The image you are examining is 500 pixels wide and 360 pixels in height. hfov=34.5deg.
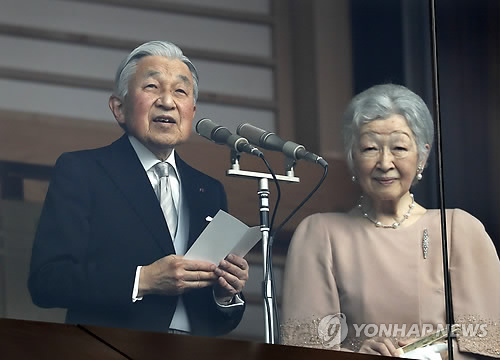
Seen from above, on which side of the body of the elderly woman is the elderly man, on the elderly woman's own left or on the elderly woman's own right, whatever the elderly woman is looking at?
on the elderly woman's own right

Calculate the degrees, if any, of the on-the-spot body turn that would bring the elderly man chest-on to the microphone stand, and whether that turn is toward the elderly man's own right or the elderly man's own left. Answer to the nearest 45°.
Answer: approximately 45° to the elderly man's own left

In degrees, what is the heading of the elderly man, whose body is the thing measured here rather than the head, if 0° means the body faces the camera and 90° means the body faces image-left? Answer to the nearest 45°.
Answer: approximately 315°

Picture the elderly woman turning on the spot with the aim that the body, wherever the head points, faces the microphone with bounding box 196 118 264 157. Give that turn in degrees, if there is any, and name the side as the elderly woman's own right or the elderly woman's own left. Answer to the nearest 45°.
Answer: approximately 90° to the elderly woman's own right
